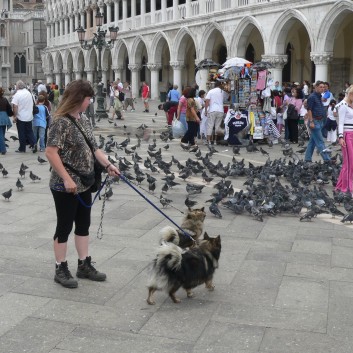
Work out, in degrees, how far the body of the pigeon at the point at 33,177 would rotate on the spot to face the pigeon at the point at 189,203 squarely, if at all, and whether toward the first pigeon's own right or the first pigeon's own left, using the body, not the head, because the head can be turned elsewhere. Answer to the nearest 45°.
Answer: approximately 135° to the first pigeon's own left

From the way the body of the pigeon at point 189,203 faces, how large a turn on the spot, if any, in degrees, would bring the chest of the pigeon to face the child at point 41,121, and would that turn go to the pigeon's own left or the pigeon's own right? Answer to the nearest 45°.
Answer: approximately 45° to the pigeon's own right

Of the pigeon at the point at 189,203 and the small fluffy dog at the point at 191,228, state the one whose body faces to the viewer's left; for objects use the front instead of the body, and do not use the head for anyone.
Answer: the pigeon

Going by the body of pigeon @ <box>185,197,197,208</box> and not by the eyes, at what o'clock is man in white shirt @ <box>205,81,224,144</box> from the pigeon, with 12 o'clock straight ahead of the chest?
The man in white shirt is roughly at 3 o'clock from the pigeon.

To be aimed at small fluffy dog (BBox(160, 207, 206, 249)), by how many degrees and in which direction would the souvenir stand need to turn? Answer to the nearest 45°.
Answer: approximately 45° to its left

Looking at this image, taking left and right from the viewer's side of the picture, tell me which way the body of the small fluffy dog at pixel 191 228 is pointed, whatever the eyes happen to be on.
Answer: facing away from the viewer and to the right of the viewer

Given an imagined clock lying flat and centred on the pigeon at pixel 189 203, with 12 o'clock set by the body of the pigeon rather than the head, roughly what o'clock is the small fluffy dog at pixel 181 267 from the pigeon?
The small fluffy dog is roughly at 9 o'clock from the pigeon.

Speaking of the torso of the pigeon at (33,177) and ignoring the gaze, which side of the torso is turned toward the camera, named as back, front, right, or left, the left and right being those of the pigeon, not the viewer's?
left

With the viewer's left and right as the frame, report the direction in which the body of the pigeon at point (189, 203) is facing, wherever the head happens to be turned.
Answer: facing to the left of the viewer
